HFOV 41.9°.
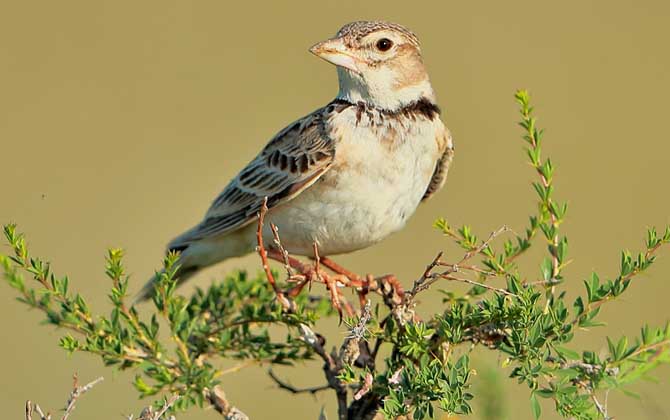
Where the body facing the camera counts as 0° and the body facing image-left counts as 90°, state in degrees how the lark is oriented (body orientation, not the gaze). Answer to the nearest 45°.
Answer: approximately 315°
